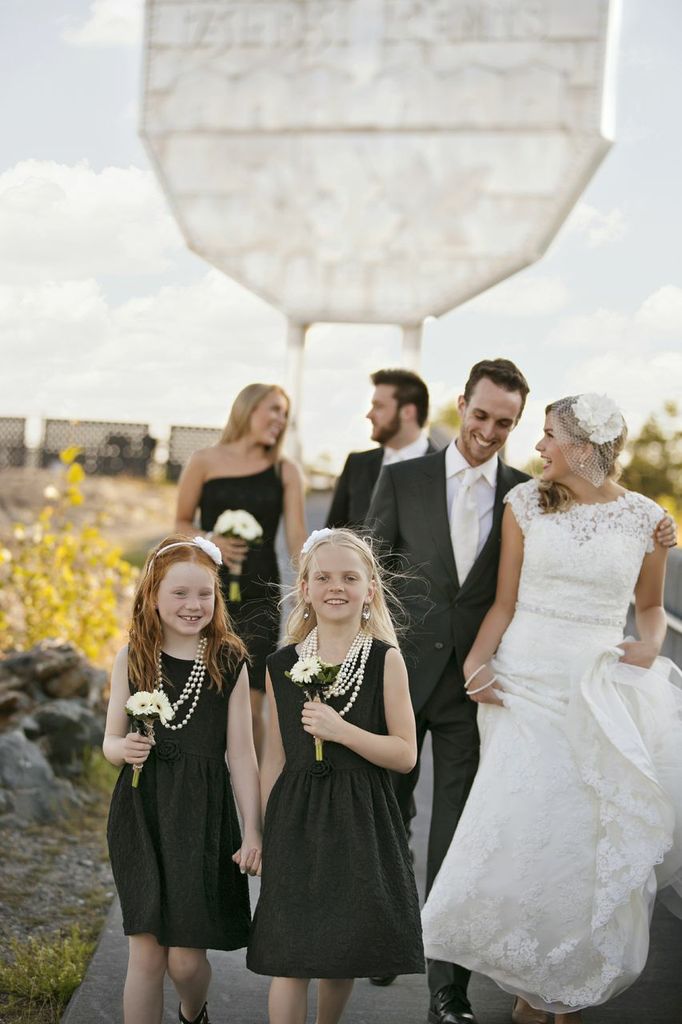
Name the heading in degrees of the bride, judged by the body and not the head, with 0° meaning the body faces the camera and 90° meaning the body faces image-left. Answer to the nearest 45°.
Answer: approximately 0°

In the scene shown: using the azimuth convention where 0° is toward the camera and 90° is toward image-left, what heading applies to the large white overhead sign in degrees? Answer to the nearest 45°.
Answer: approximately 0°

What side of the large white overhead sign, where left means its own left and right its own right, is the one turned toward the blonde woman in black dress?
front

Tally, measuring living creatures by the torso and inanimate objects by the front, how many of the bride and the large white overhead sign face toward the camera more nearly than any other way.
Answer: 2

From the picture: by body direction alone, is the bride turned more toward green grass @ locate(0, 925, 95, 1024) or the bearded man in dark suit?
the green grass

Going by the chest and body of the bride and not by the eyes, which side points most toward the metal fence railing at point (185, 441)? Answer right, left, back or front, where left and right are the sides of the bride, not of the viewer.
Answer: back

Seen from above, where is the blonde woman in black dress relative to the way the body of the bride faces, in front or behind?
behind

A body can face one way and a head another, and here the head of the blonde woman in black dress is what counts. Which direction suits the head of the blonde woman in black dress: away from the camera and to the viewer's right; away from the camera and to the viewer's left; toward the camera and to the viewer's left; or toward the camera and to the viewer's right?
toward the camera and to the viewer's right

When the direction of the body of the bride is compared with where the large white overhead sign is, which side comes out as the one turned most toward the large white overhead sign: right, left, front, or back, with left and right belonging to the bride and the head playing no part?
back

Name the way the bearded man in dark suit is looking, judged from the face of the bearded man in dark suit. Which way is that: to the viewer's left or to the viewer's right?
to the viewer's left

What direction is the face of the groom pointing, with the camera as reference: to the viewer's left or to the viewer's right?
to the viewer's right

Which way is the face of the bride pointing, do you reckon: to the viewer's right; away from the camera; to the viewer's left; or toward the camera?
to the viewer's left

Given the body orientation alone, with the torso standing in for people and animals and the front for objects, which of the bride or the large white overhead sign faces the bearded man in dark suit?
the large white overhead sign
